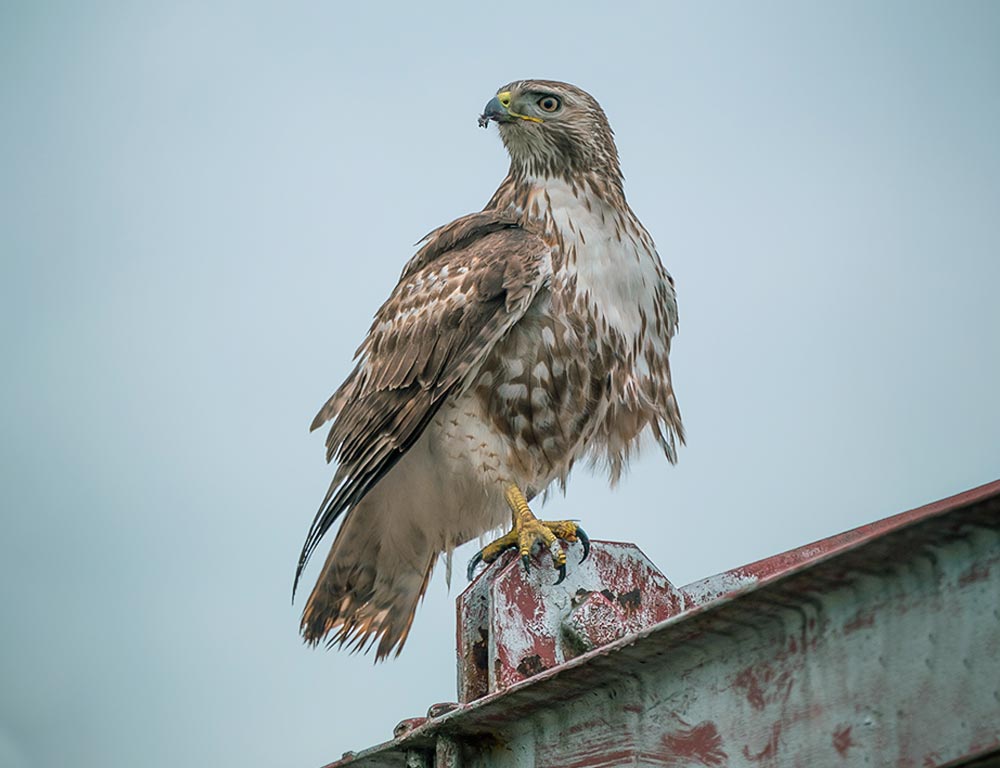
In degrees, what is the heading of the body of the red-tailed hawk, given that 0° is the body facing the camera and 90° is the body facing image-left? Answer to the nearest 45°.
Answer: approximately 315°
